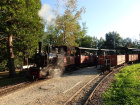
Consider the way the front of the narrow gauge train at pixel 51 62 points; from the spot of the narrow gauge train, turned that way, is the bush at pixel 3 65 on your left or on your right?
on your right

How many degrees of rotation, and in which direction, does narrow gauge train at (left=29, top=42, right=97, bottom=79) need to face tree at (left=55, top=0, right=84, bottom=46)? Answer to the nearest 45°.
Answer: approximately 135° to its right

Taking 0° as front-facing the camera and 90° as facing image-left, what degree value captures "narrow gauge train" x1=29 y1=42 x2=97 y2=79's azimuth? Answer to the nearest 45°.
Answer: approximately 45°
